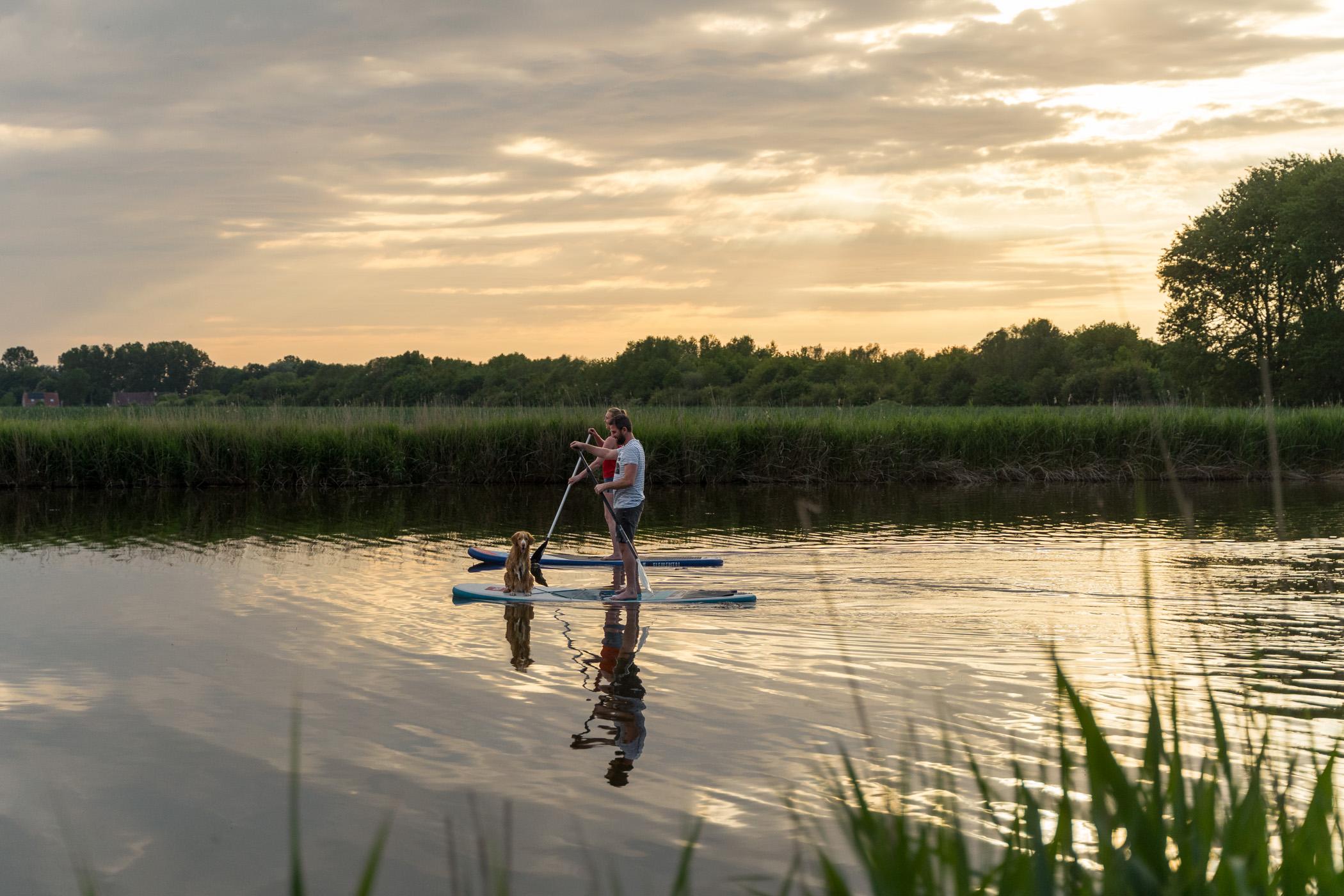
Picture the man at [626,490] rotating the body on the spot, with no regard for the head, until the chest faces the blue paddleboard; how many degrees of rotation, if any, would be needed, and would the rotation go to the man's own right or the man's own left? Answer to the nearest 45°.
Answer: approximately 90° to the man's own right

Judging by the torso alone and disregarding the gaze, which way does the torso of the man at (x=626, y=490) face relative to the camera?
to the viewer's left

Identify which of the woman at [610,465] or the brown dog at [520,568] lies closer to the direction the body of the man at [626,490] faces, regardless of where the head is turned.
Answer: the brown dog

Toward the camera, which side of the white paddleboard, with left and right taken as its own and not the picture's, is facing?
left

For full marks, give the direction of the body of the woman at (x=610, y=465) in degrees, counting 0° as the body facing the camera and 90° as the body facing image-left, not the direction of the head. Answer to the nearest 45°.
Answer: approximately 90°

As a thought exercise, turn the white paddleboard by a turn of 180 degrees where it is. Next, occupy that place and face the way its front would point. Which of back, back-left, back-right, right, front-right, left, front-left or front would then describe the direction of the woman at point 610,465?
left

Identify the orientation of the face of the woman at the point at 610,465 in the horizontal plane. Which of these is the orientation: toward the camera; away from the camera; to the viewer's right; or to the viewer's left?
to the viewer's left

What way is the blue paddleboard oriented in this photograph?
to the viewer's left

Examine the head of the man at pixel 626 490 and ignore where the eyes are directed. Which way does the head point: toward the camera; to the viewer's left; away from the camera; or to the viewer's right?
to the viewer's left
